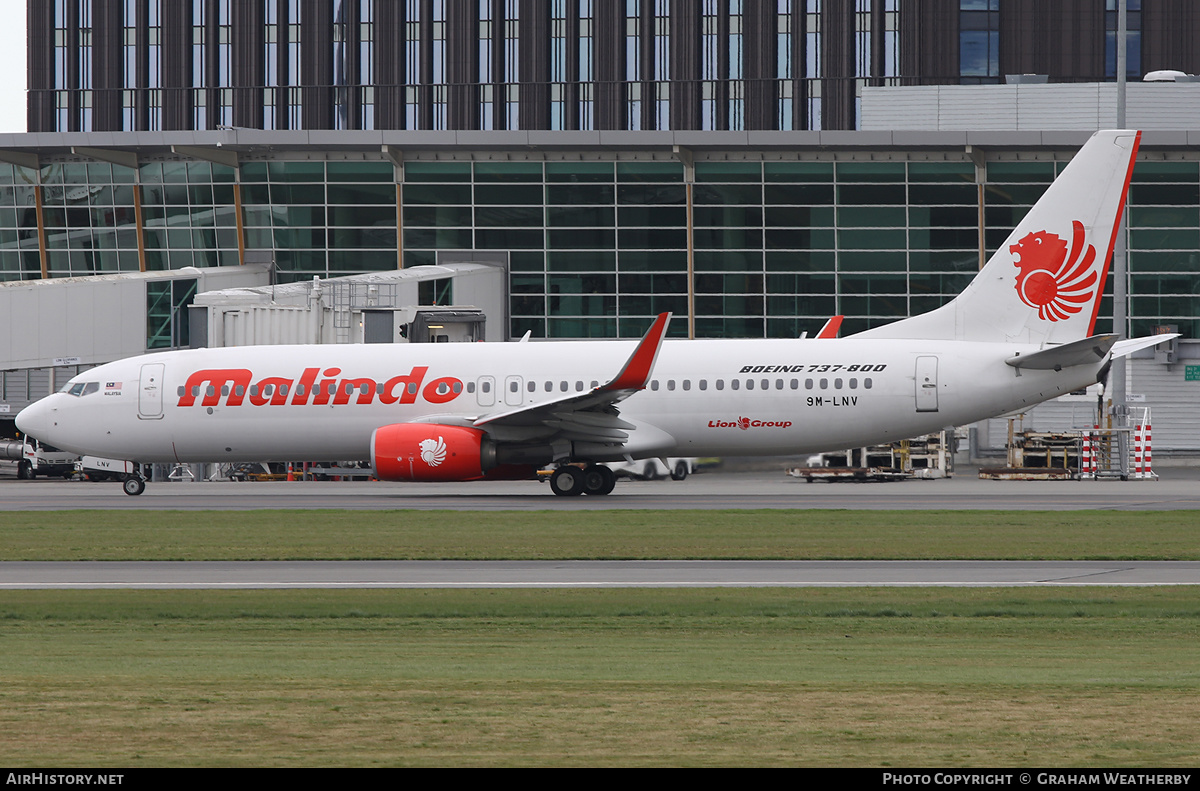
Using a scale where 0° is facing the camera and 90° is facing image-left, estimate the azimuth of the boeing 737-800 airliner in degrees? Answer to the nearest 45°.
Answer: approximately 90°
